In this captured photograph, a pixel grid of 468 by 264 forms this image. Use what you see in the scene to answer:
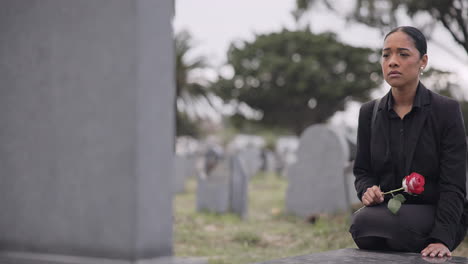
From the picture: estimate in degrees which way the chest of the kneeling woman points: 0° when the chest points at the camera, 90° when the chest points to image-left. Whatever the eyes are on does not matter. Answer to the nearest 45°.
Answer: approximately 45°

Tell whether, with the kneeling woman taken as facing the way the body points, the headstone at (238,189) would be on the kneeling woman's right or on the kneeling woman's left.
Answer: on the kneeling woman's right

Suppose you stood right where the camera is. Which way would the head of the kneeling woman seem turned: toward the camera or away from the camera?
toward the camera

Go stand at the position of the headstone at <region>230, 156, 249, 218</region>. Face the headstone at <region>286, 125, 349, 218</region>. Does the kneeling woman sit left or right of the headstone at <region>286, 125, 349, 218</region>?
right

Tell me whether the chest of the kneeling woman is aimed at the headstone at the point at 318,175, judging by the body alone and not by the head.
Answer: no

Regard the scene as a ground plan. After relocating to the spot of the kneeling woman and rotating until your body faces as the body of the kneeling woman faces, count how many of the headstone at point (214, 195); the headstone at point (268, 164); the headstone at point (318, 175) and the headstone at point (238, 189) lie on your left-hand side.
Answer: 0

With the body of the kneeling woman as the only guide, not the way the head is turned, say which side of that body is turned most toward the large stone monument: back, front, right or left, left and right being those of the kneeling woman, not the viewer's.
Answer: front

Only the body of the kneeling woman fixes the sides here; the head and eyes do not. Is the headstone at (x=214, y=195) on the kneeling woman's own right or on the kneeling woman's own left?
on the kneeling woman's own right

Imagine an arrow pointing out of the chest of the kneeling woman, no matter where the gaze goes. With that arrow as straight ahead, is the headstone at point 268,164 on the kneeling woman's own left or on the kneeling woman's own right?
on the kneeling woman's own right
